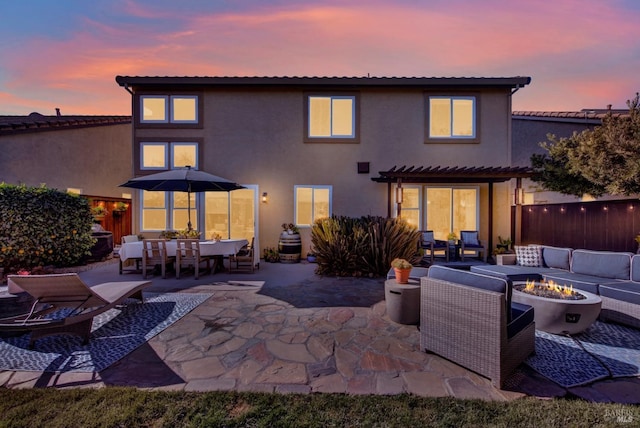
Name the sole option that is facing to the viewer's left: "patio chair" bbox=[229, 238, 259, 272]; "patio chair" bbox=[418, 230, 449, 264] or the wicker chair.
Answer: "patio chair" bbox=[229, 238, 259, 272]

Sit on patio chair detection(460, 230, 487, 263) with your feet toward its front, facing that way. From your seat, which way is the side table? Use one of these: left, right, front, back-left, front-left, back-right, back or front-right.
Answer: front-right

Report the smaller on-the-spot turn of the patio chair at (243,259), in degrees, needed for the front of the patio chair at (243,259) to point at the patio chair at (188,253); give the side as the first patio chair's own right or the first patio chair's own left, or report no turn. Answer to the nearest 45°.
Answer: approximately 45° to the first patio chair's own left

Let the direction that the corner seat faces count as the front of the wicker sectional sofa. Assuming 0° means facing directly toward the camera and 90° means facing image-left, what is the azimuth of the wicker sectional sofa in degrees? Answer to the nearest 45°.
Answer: approximately 45°

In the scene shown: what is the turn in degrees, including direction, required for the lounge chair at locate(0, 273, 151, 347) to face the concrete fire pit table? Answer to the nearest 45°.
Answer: approximately 90° to its right

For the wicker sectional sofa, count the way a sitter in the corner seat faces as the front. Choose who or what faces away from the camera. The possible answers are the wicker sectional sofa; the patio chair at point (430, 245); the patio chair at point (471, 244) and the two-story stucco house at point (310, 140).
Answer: the two-story stucco house

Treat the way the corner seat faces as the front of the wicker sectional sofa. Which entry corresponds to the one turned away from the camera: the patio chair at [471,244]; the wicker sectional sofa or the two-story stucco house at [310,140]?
the two-story stucco house

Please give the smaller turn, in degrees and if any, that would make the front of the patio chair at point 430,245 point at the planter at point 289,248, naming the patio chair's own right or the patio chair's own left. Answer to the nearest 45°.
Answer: approximately 135° to the patio chair's own right

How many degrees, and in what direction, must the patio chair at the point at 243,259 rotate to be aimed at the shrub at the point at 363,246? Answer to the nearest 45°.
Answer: approximately 135° to its left

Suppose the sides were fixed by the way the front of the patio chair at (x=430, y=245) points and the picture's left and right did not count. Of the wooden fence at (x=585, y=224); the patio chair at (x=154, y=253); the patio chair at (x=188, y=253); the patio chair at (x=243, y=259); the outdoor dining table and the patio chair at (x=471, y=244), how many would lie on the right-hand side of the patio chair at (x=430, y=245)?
4

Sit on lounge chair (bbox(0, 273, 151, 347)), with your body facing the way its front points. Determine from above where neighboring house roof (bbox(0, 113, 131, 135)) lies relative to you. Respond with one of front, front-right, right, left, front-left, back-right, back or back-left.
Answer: front-left

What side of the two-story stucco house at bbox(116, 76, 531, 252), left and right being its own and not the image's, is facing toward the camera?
back

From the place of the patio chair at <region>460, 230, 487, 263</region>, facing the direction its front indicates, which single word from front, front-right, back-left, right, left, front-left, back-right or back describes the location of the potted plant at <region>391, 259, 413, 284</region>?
front-right

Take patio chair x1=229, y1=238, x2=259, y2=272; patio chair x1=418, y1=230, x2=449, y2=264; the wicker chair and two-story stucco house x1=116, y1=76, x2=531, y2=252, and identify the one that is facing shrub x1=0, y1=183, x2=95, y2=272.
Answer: patio chair x1=229, y1=238, x2=259, y2=272

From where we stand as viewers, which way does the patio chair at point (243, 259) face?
facing to the left of the viewer
